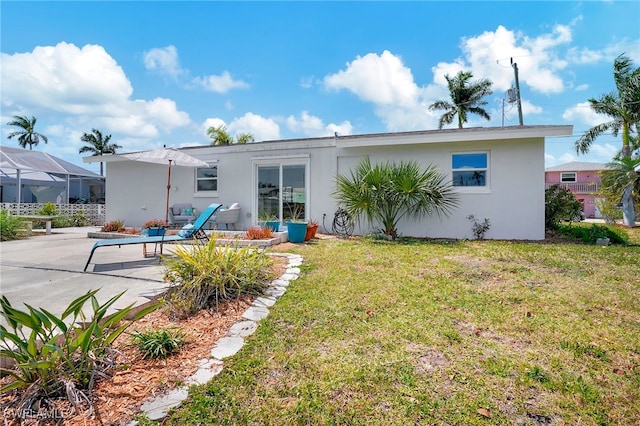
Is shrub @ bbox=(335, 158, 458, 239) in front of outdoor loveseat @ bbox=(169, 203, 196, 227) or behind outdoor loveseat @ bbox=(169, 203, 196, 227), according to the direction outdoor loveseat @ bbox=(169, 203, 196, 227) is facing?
in front

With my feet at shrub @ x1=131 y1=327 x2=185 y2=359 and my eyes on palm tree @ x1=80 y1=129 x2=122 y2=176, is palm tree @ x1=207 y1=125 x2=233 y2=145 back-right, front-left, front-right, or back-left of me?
front-right

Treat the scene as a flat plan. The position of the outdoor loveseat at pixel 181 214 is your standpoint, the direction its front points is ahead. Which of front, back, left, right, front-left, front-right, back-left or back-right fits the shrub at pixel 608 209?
front-left

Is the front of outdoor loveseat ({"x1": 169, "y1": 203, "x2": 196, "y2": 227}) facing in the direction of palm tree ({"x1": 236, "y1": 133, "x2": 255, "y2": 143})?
no

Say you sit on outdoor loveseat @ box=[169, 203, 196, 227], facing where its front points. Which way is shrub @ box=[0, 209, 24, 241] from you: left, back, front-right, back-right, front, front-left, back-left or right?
back-right

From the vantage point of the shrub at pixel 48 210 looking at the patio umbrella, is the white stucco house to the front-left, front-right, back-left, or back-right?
front-left

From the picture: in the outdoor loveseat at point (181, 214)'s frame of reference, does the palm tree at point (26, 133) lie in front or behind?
behind

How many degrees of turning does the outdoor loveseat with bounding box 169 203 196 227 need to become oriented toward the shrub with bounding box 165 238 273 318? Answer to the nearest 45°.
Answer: approximately 45° to its right

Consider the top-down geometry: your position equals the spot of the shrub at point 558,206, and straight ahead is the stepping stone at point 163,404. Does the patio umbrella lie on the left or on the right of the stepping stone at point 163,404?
right

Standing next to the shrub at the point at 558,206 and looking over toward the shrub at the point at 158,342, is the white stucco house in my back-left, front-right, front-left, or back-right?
front-right

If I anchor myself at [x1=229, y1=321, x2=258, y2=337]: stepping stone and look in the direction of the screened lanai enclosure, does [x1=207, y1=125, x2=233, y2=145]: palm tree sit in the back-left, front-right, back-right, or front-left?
front-right

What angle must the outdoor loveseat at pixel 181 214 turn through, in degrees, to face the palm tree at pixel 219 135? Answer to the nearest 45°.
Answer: approximately 135° to its left

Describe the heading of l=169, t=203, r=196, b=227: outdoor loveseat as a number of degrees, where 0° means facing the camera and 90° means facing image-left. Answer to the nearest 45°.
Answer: approximately 315°
